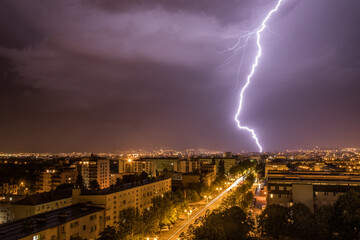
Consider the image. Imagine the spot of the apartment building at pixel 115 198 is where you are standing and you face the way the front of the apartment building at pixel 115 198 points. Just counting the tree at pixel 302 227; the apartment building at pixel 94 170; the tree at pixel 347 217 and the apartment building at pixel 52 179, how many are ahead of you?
2

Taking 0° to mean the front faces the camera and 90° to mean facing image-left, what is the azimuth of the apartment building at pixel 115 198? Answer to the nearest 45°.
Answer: approximately 315°

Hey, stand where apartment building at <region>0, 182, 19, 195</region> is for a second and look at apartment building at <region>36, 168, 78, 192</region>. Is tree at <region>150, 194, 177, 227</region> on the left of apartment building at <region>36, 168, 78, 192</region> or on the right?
right

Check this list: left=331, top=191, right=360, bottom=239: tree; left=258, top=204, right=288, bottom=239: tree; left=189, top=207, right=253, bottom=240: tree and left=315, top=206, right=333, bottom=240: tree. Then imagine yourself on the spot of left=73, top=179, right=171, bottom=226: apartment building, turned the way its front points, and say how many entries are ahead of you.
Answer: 4

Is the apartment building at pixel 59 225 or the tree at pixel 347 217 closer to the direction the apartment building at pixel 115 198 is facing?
the tree

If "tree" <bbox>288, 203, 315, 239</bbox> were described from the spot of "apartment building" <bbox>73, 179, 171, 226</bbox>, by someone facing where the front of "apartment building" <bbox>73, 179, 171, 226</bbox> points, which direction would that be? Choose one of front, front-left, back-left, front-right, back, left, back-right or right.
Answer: front

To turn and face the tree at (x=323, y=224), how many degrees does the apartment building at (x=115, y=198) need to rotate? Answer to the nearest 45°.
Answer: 0° — it already faces it

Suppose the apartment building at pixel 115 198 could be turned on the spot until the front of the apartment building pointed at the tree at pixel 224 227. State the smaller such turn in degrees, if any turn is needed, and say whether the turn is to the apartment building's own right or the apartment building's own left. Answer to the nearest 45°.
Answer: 0° — it already faces it

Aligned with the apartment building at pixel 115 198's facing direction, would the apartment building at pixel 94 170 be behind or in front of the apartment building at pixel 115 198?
behind

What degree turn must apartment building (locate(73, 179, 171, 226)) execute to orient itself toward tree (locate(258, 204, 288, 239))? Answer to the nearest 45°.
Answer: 0° — it already faces it

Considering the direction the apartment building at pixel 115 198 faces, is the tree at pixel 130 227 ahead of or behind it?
ahead
